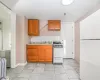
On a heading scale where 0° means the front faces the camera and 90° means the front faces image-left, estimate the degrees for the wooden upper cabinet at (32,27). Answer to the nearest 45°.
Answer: approximately 0°

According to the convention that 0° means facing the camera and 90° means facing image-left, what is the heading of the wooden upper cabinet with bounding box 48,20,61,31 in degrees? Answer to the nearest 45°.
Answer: approximately 0°

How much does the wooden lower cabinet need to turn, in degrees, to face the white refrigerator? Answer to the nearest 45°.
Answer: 0° — it already faces it

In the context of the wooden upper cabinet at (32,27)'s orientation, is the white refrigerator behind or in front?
in front

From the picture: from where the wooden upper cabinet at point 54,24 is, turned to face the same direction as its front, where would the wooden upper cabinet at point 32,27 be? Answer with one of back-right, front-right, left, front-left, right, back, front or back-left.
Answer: right
